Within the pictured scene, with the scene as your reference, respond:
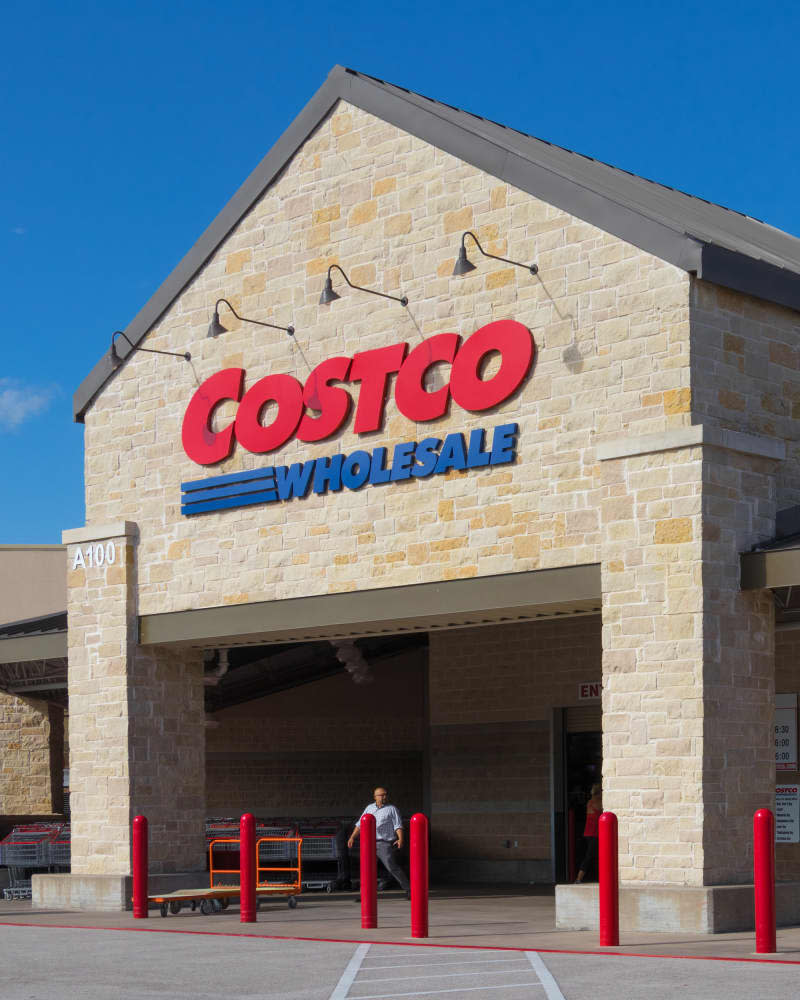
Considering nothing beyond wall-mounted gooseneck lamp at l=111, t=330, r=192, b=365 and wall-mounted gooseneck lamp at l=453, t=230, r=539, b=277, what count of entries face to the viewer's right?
0

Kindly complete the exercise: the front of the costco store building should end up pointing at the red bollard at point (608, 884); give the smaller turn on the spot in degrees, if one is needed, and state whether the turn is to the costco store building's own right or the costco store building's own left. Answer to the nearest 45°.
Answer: approximately 45° to the costco store building's own left

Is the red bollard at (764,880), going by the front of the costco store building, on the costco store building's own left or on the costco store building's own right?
on the costco store building's own left

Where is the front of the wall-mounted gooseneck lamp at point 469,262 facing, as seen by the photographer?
facing the viewer and to the left of the viewer

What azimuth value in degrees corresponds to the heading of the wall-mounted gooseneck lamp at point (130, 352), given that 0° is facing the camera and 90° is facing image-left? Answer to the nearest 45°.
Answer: approximately 45°

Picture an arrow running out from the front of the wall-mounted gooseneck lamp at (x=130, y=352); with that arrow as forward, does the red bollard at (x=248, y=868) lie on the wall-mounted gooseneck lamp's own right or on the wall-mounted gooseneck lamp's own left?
on the wall-mounted gooseneck lamp's own left

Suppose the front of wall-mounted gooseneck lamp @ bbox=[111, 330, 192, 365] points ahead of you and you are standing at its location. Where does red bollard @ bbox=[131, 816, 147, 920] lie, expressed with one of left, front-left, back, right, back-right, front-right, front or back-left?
front-left

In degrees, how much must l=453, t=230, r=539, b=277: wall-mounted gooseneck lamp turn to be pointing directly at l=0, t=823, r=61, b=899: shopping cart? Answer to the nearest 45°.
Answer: approximately 90° to its right
